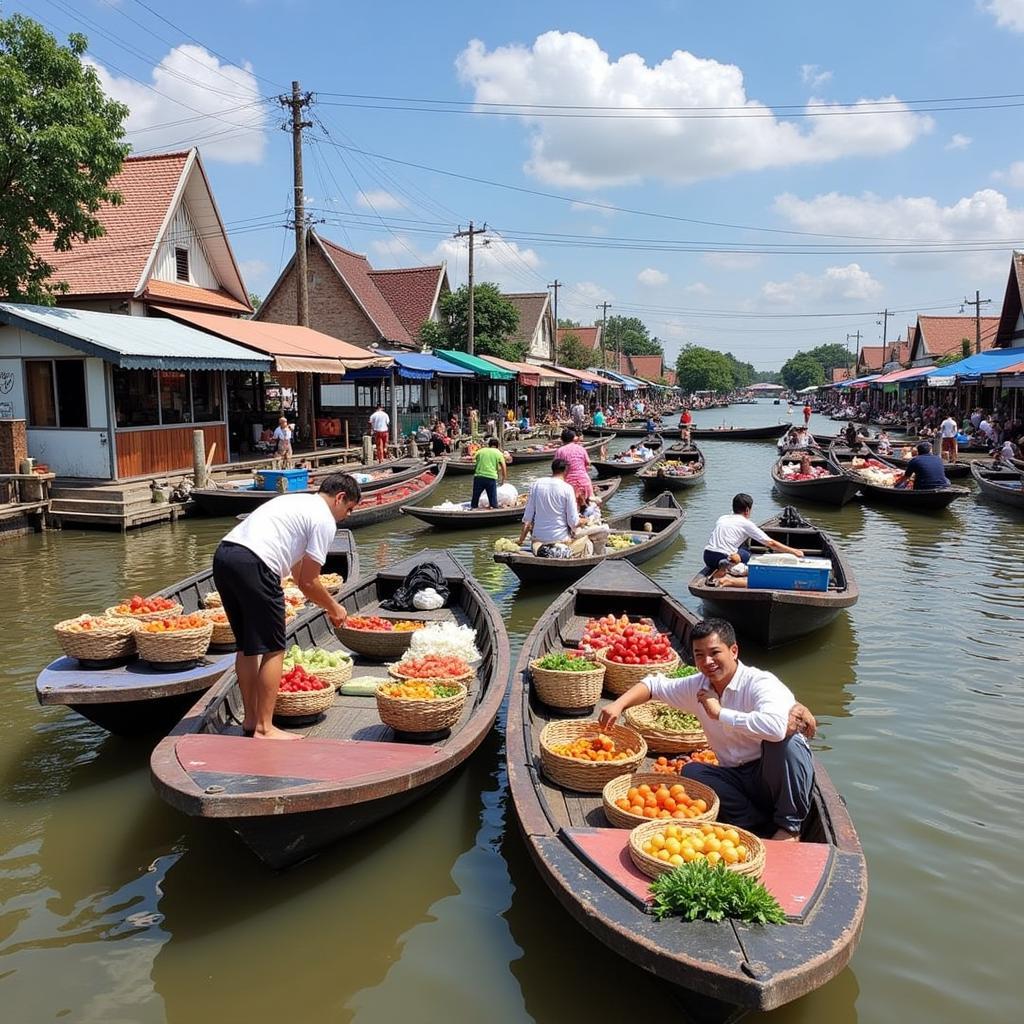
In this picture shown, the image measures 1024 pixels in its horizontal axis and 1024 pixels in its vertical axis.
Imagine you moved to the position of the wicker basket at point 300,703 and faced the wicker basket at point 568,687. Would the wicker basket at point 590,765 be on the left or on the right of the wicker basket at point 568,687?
right

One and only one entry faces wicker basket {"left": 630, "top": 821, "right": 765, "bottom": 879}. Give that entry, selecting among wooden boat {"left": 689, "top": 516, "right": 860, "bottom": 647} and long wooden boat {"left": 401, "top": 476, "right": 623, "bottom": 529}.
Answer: the wooden boat

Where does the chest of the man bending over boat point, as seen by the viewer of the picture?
to the viewer's right

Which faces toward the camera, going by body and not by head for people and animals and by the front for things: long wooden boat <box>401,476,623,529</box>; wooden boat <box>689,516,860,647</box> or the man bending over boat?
the wooden boat

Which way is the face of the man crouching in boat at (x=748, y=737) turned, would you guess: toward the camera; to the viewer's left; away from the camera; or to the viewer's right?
toward the camera

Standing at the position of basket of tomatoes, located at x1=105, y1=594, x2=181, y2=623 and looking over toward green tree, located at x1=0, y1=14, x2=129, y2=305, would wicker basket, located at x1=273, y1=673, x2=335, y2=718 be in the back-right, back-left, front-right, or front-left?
back-right

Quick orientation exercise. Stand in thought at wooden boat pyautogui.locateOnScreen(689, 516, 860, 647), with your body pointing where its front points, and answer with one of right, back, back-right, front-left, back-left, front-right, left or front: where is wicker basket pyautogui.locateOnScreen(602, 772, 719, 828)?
front

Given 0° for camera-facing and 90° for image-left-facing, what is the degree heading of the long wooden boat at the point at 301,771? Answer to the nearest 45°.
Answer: approximately 45°

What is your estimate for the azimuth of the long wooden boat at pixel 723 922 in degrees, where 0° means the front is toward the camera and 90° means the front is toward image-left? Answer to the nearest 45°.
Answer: approximately 0°

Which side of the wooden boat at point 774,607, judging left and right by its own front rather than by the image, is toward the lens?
front

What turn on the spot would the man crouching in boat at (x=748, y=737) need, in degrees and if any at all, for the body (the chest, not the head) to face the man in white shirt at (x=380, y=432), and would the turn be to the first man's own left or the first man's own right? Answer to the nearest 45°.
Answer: approximately 90° to the first man's own right

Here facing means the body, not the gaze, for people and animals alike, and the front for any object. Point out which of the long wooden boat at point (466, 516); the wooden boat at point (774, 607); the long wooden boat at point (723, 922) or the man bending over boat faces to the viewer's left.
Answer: the long wooden boat at point (466, 516)

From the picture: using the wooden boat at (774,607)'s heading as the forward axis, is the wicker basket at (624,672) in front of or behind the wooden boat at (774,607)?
in front

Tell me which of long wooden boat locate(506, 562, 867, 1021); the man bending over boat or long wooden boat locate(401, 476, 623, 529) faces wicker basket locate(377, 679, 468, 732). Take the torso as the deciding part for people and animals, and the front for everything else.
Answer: the man bending over boat

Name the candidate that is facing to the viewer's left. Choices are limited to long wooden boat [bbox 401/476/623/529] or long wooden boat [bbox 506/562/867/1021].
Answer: long wooden boat [bbox 401/476/623/529]
